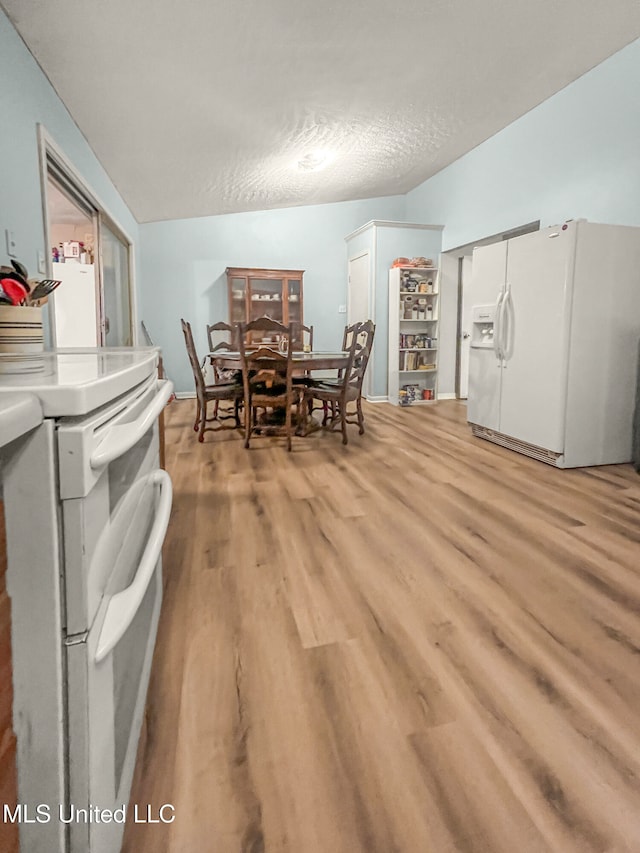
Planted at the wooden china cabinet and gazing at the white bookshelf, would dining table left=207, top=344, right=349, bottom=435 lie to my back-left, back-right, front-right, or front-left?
front-right

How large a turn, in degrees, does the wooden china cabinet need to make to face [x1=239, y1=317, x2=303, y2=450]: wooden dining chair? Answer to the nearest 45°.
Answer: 0° — it already faces it

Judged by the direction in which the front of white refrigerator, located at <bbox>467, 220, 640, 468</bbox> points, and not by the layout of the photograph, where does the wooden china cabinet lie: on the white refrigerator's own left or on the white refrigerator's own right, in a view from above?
on the white refrigerator's own right

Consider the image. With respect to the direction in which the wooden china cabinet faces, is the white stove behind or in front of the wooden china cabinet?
in front

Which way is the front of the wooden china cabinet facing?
toward the camera

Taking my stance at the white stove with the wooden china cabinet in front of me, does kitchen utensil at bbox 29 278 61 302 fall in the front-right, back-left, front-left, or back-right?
front-left

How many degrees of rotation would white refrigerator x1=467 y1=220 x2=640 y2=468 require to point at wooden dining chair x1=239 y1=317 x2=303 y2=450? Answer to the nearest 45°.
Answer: approximately 45° to its right

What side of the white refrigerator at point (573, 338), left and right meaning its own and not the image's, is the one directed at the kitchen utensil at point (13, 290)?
front

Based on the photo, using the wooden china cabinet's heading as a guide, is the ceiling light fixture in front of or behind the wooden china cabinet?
in front

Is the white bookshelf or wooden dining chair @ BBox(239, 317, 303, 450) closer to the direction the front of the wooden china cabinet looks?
the wooden dining chair

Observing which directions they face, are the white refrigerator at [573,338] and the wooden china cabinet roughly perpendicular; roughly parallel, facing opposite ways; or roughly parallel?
roughly perpendicular

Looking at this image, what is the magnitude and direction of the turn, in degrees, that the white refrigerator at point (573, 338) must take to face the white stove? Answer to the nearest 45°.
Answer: approximately 45° to its left
